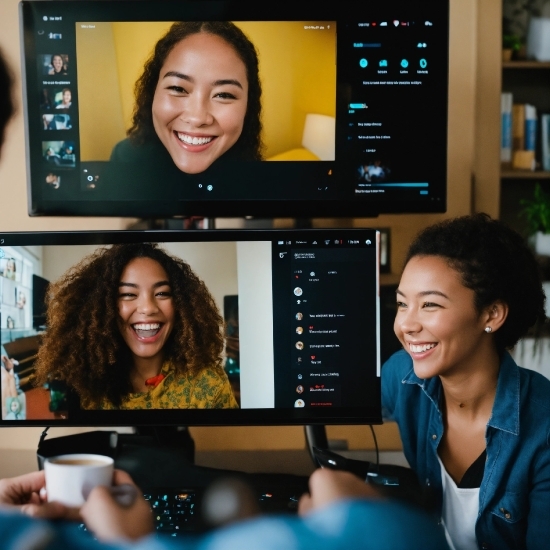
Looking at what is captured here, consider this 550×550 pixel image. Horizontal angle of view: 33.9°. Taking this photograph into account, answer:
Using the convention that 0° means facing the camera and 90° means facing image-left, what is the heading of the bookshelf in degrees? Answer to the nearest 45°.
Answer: approximately 0°

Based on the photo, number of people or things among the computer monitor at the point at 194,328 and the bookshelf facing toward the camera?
2

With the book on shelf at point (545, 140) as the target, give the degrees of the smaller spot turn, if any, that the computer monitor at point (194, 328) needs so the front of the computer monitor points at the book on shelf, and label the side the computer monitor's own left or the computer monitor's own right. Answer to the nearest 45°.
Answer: approximately 135° to the computer monitor's own left

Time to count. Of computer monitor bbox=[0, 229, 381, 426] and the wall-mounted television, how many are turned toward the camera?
2

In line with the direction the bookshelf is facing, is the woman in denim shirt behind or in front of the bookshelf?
in front

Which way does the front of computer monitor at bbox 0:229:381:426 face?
toward the camera

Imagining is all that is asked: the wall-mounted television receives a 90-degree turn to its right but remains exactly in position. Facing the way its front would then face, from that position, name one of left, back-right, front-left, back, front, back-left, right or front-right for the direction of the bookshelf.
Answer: back-right

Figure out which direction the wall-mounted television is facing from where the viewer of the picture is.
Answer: facing the viewer

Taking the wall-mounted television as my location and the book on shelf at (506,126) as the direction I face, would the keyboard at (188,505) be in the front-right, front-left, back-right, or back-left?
back-right
